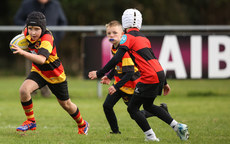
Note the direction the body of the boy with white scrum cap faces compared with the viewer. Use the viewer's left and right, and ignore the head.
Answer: facing away from the viewer and to the left of the viewer

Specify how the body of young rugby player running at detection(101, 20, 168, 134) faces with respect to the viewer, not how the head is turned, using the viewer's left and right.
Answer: facing the viewer and to the left of the viewer

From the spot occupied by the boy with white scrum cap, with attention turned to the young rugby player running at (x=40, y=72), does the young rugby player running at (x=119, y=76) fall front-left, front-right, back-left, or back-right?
front-right

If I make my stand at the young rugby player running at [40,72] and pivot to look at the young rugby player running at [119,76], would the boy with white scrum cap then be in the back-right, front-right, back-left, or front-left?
front-right

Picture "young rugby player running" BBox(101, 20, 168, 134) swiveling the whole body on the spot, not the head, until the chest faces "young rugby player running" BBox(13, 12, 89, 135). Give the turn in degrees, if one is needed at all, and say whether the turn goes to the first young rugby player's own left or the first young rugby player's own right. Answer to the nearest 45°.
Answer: approximately 45° to the first young rugby player's own right

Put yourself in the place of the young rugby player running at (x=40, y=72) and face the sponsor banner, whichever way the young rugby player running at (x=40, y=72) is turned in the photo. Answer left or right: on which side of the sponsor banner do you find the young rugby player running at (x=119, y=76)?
right

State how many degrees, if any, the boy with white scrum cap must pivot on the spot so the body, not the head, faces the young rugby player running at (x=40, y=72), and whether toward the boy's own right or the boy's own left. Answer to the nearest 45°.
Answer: approximately 45° to the boy's own left

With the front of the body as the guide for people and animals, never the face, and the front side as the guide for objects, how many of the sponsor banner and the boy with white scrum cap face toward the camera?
1

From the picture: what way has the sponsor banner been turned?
toward the camera

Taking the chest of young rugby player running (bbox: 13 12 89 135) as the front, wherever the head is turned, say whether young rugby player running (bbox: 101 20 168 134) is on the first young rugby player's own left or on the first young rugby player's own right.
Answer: on the first young rugby player's own left

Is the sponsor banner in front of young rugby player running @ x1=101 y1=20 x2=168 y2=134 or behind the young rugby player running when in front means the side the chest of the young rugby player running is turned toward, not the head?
behind

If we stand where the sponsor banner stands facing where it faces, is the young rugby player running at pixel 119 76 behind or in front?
in front

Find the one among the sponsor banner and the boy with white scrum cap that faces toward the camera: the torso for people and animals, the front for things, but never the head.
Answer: the sponsor banner
